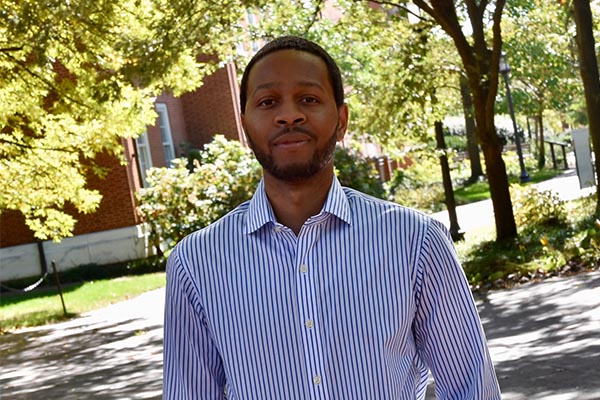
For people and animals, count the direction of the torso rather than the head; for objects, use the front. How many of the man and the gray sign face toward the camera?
2

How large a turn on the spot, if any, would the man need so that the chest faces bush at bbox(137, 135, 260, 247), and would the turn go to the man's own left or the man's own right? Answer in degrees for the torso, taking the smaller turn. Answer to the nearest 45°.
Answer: approximately 180°

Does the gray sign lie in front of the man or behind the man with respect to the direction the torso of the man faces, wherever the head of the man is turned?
behind

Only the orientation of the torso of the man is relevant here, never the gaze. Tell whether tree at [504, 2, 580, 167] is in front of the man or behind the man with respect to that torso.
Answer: behind

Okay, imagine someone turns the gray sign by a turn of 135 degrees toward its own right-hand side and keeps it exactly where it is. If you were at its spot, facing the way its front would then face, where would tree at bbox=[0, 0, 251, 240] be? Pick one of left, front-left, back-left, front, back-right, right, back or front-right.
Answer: left

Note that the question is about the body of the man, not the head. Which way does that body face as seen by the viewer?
toward the camera

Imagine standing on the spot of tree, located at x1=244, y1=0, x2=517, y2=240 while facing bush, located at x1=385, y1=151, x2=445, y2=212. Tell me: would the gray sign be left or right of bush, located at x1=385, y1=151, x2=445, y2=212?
right

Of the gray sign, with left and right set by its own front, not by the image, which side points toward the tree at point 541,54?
back

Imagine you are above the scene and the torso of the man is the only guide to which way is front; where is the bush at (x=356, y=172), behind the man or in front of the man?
behind

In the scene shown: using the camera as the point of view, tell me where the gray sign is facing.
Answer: facing the viewer

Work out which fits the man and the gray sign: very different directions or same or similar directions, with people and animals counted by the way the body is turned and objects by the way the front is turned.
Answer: same or similar directions

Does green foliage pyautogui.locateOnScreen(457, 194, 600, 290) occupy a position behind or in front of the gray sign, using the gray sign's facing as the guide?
in front

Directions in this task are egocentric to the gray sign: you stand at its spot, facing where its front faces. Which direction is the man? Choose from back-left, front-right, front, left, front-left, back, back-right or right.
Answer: front

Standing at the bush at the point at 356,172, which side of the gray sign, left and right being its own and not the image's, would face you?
right

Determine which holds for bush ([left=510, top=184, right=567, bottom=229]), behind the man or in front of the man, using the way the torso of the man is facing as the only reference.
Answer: behind
